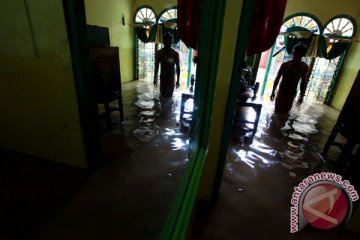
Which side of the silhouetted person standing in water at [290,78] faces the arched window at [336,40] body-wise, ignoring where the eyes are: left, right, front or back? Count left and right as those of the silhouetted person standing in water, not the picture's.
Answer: back

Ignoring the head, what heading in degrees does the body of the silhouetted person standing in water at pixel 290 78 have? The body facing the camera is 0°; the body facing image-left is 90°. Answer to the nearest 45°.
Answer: approximately 0°

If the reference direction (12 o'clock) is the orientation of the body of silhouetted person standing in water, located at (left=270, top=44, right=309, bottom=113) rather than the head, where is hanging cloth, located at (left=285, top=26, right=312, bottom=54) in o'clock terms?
The hanging cloth is roughly at 6 o'clock from the silhouetted person standing in water.

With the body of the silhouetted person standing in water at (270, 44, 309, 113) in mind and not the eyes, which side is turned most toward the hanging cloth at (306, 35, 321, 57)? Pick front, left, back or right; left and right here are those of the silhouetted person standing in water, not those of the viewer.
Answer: back

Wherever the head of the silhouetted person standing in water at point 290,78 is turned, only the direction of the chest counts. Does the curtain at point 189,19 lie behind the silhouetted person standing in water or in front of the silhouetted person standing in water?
in front

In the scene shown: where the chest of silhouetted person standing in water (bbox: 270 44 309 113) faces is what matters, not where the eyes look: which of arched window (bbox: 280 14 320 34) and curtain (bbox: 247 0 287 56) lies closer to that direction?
the curtain

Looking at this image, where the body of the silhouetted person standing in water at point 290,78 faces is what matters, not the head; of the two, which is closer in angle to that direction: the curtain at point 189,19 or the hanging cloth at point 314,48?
the curtain

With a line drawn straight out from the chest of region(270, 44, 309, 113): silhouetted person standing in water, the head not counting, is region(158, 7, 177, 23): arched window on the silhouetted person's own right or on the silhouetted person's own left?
on the silhouetted person's own right

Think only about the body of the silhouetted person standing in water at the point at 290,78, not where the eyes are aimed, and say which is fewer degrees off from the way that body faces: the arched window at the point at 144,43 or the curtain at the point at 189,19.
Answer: the curtain

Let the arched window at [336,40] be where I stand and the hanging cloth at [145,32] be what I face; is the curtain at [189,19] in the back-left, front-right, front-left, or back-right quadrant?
front-left
